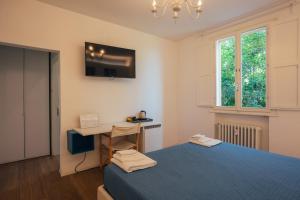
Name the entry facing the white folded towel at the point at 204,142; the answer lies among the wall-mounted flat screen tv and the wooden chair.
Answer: the wall-mounted flat screen tv

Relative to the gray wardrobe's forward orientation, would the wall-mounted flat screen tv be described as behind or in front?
in front

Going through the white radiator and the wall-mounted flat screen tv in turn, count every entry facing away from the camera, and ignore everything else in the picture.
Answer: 0

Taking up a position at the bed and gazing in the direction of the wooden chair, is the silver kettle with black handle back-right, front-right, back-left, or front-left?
front-right

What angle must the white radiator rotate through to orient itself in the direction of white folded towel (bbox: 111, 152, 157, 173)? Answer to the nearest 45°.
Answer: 0° — it already faces it

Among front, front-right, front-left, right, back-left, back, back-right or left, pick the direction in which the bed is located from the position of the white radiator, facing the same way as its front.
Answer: front-left

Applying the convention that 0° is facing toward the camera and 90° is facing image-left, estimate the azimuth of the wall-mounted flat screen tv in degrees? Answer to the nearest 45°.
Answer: approximately 315°

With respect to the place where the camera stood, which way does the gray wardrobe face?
facing the viewer and to the right of the viewer

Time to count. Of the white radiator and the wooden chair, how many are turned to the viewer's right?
0

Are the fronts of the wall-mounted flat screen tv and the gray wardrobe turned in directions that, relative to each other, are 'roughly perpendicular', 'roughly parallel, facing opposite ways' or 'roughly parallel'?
roughly parallel

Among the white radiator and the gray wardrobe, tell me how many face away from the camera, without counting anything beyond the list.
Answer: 0

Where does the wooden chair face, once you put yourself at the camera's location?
facing away from the viewer and to the left of the viewer

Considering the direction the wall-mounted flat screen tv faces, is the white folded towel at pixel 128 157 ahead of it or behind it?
ahead

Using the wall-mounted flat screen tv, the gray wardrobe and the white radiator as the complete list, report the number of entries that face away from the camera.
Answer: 0
